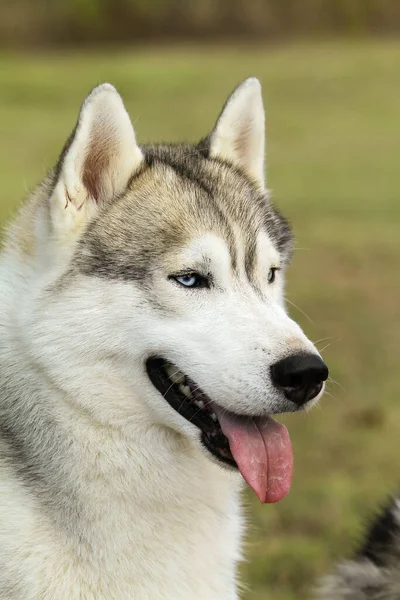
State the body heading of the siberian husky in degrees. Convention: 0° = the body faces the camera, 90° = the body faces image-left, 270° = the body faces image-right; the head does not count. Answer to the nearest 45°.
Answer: approximately 315°
